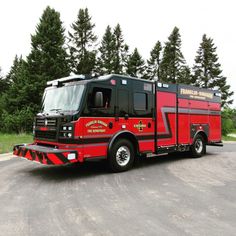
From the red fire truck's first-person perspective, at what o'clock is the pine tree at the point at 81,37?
The pine tree is roughly at 4 o'clock from the red fire truck.

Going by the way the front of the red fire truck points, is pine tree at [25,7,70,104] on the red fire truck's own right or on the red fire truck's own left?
on the red fire truck's own right

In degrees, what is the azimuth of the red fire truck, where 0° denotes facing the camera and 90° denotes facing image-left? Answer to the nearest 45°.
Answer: approximately 45°

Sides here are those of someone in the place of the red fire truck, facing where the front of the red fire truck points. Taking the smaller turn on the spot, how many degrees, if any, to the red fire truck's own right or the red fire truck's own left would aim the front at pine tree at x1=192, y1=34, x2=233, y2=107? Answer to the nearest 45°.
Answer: approximately 180°

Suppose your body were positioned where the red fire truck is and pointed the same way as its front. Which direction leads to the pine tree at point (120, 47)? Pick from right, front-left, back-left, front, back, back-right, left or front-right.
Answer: back-right

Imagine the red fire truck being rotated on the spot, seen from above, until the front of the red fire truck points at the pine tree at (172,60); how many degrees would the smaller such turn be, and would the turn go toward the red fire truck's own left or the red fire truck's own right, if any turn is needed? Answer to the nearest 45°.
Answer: approximately 135° to the red fire truck's own right

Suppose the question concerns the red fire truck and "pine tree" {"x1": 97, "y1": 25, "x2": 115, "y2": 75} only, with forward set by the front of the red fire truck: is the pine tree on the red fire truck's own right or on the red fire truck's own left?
on the red fire truck's own right

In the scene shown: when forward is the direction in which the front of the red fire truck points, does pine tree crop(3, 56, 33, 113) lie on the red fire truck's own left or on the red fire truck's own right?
on the red fire truck's own right

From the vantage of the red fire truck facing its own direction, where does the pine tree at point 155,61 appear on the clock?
The pine tree is roughly at 5 o'clock from the red fire truck.
